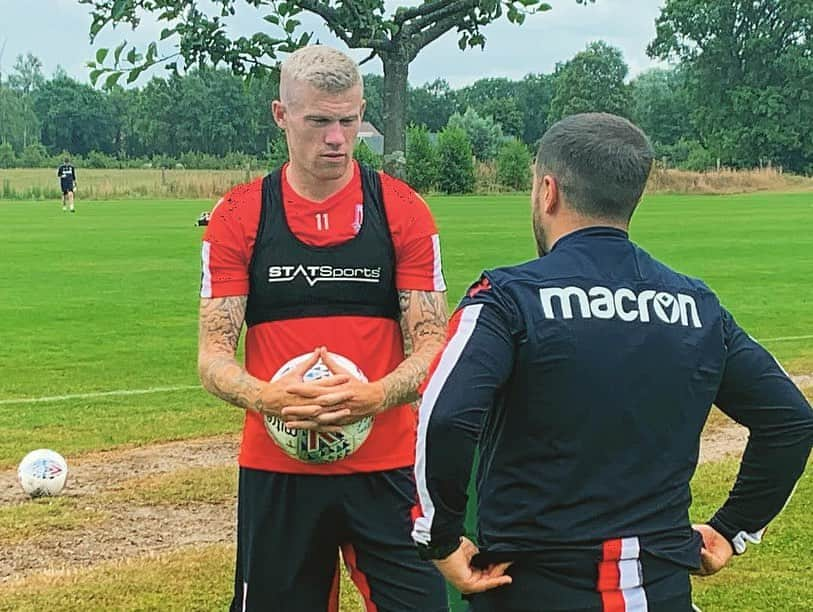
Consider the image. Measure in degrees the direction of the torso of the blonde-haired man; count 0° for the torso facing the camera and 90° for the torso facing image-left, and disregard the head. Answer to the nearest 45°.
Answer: approximately 0°

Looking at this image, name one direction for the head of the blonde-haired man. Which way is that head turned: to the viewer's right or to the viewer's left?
to the viewer's right

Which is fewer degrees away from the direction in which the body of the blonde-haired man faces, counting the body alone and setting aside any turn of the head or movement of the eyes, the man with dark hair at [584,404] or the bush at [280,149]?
the man with dark hair

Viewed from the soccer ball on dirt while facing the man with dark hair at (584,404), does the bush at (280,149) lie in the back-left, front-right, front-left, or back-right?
back-left

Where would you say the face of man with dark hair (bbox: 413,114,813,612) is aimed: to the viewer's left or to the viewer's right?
to the viewer's left

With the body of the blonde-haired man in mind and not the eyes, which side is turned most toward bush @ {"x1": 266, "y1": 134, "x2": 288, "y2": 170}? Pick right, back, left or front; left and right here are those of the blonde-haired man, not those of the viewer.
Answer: back

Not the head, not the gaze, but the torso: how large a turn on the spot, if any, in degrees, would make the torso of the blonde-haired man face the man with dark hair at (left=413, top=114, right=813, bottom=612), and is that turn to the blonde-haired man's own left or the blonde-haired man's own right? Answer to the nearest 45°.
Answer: approximately 45° to the blonde-haired man's own left

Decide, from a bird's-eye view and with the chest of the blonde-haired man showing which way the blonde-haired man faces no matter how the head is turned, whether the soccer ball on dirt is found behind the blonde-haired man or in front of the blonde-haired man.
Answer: behind
